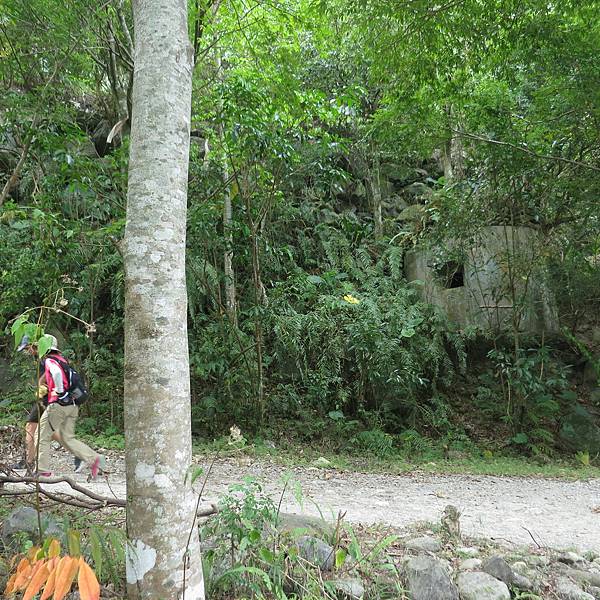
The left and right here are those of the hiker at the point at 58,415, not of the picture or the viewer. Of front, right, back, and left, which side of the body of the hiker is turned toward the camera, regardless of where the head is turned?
left

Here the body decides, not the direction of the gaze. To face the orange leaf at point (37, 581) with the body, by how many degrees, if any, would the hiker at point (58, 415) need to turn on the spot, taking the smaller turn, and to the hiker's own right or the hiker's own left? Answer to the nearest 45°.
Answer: approximately 90° to the hiker's own left

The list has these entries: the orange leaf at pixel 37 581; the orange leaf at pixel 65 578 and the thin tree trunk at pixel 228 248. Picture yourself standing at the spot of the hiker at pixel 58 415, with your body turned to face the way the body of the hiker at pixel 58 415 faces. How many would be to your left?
2

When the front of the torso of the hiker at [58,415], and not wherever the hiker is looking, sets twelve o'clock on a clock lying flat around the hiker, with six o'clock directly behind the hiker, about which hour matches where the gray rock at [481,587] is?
The gray rock is roughly at 8 o'clock from the hiker.

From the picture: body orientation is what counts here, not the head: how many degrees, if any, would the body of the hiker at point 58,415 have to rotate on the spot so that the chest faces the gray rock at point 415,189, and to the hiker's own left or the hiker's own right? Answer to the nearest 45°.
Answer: approximately 135° to the hiker's own right

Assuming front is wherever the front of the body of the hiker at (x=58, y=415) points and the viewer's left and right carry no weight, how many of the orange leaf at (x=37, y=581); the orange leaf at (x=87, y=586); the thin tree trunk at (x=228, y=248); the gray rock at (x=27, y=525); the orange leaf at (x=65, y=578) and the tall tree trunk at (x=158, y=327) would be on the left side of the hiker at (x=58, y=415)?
5

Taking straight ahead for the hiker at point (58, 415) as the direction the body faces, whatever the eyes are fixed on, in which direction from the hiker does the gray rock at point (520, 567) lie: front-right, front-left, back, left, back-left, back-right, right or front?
back-left

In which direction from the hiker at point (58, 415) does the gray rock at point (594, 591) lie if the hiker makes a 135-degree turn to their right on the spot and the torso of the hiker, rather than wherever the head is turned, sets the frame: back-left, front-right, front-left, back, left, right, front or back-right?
right

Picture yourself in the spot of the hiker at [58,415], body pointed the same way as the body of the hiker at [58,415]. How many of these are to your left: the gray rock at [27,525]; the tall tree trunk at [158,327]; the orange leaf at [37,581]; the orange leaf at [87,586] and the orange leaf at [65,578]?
5

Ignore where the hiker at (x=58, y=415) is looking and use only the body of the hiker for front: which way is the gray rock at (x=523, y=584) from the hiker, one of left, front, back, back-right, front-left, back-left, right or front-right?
back-left

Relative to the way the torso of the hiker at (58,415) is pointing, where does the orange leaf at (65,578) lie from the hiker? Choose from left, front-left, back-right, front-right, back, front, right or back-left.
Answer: left

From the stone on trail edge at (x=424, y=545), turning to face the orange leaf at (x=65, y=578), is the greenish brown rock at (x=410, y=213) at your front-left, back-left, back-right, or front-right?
back-right

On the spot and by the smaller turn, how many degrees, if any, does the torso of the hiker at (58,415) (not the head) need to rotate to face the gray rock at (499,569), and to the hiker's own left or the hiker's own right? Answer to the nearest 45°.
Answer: approximately 135° to the hiker's own left

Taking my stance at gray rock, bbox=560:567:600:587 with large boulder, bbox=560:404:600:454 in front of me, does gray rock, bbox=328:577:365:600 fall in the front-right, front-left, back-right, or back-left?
back-left
